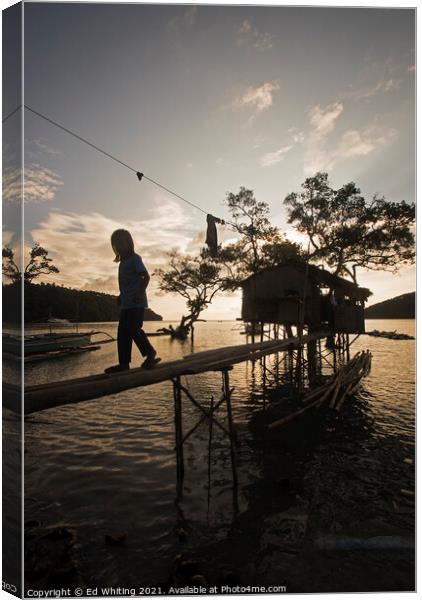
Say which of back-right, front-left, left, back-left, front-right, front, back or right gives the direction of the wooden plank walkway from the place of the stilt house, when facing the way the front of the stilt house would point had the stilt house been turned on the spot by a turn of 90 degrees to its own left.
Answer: back-right

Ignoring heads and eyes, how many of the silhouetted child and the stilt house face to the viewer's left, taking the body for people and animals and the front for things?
1

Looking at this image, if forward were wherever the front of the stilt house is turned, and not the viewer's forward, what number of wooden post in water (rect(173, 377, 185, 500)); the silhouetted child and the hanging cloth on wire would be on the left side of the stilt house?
0

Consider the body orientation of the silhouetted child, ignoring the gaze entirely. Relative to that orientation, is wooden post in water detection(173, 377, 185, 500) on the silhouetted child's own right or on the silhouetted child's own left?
on the silhouetted child's own right
